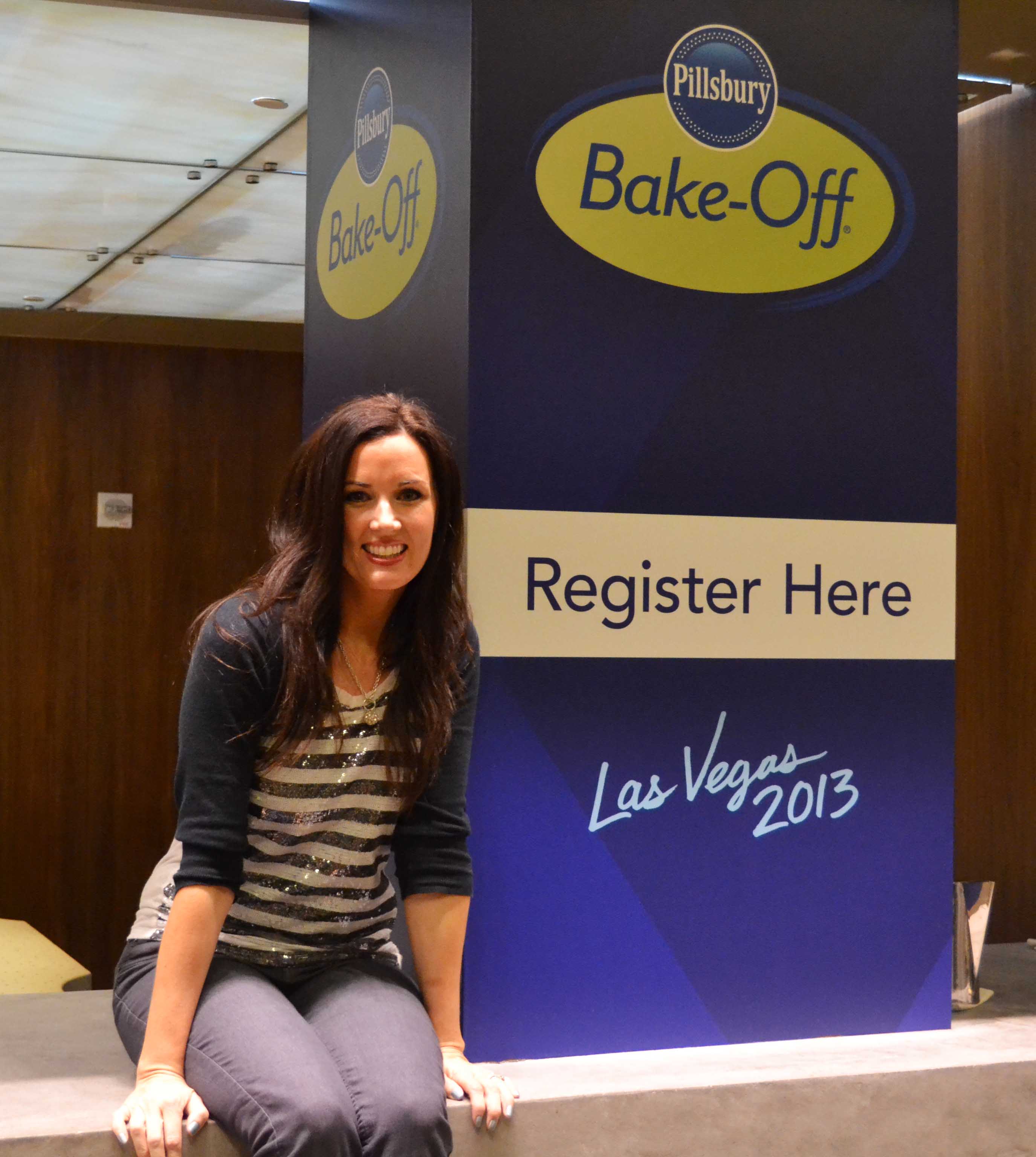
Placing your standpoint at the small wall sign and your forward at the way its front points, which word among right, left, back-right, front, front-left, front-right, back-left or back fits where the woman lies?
front

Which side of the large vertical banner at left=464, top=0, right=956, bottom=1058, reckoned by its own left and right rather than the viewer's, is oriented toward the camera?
front

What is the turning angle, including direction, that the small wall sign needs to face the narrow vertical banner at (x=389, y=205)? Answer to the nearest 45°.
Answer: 0° — it already faces it

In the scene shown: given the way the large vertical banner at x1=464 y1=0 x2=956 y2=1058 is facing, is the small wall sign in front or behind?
behind

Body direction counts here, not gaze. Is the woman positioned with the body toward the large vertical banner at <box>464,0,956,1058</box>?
no

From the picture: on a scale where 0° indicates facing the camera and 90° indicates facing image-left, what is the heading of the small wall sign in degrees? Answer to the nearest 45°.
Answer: approximately 0°

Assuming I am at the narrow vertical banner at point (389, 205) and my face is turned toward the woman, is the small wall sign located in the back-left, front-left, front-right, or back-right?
back-right

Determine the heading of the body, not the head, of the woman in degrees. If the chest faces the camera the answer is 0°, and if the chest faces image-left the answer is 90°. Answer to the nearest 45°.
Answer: approximately 315°

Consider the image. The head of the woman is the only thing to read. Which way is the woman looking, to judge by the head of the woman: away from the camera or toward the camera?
toward the camera

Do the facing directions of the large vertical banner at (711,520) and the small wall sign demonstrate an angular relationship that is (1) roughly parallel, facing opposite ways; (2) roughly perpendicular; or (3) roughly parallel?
roughly parallel
